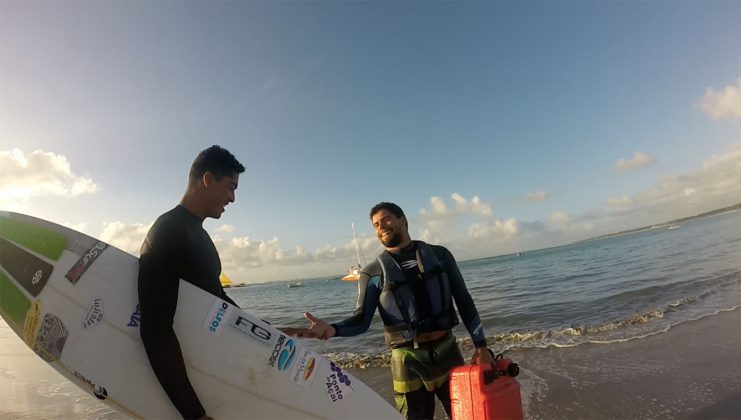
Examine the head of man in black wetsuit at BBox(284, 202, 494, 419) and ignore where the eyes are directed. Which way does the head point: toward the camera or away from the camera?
toward the camera

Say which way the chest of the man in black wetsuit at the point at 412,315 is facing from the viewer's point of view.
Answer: toward the camera

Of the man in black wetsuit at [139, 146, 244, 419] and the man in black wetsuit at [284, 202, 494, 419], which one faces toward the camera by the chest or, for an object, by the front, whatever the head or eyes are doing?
the man in black wetsuit at [284, 202, 494, 419]

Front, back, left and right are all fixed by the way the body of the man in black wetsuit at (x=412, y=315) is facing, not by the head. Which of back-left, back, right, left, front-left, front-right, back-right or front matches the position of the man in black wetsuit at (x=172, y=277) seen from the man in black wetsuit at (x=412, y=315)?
front-right

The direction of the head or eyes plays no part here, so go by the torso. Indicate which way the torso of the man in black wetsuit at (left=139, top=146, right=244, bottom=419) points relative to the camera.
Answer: to the viewer's right

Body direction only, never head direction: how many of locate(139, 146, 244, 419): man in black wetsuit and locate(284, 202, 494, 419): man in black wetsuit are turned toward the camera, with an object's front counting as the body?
1

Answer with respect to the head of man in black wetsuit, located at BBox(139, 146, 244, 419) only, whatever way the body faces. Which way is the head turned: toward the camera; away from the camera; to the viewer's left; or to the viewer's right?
to the viewer's right
